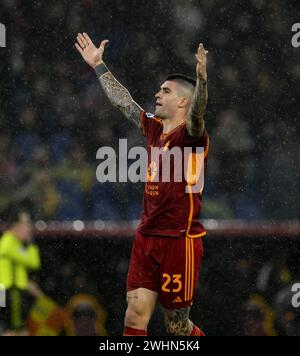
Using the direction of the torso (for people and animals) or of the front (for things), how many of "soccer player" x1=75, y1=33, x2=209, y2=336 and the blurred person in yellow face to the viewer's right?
1

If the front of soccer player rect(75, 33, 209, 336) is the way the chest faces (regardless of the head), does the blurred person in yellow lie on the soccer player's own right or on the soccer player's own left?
on the soccer player's own right

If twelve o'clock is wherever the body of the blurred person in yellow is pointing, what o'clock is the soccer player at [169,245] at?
The soccer player is roughly at 2 o'clock from the blurred person in yellow.

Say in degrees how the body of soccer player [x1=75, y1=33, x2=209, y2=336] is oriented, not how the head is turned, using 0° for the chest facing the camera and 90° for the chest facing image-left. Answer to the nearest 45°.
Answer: approximately 45°

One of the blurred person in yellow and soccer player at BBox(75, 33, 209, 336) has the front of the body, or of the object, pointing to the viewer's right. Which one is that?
the blurred person in yellow
